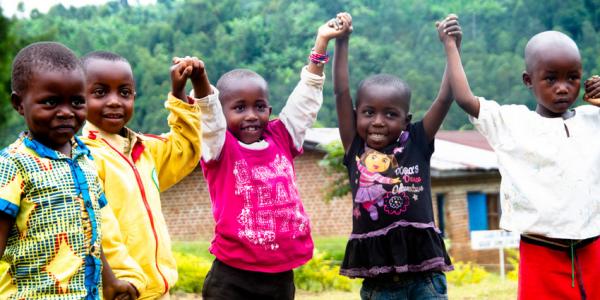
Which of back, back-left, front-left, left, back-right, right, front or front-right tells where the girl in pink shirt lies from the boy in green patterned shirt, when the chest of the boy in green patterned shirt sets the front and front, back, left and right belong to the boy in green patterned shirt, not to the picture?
left

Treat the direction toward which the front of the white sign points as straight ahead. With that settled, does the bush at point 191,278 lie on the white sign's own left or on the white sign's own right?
on the white sign's own right

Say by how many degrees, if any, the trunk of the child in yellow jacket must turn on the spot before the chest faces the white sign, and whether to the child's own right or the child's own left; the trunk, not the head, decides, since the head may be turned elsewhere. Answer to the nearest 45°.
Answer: approximately 135° to the child's own left

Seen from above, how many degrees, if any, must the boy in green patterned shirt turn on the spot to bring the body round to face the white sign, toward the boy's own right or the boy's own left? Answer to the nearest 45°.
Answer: approximately 90° to the boy's own left

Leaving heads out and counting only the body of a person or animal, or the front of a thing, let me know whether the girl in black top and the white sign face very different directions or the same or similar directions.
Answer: same or similar directions

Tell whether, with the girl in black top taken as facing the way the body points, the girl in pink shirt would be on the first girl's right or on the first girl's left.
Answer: on the first girl's right

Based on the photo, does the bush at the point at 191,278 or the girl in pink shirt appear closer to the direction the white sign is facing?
the girl in pink shirt

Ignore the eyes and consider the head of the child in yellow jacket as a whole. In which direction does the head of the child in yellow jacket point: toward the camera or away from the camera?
toward the camera

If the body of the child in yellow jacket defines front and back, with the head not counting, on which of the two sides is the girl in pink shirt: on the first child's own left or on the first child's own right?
on the first child's own left

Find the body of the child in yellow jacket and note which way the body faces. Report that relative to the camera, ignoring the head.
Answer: toward the camera

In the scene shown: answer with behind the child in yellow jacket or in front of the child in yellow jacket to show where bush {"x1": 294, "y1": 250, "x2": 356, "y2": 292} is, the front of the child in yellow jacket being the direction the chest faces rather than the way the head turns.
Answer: behind

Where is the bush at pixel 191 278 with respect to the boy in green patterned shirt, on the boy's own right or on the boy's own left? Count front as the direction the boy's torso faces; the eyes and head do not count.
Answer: on the boy's own left

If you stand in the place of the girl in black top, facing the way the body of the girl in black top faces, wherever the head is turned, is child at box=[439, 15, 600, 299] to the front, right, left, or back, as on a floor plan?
left

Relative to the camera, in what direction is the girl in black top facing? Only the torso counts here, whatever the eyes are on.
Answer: toward the camera
